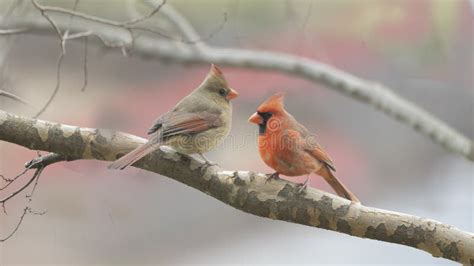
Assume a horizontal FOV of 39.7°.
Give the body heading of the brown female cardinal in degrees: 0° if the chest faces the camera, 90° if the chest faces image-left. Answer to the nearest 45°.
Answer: approximately 270°

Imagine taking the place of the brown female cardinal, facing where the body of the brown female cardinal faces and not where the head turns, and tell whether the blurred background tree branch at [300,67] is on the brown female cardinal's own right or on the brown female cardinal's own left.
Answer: on the brown female cardinal's own left
